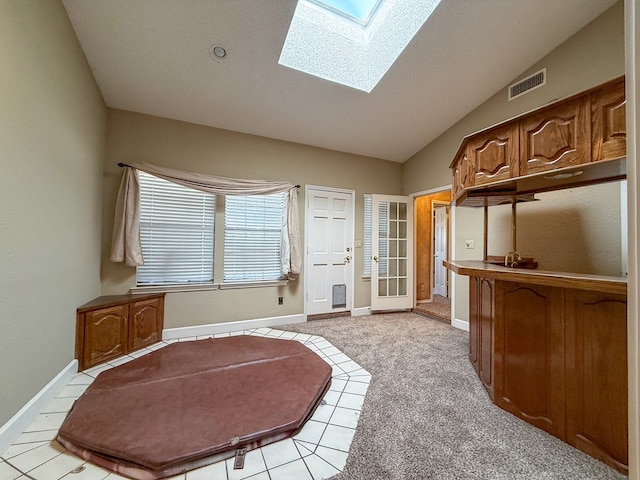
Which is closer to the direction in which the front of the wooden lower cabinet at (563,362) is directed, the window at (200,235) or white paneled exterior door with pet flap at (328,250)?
the window

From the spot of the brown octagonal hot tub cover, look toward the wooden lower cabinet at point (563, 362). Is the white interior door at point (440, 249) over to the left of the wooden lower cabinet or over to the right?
left

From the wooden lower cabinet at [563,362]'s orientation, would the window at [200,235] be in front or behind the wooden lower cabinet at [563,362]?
in front

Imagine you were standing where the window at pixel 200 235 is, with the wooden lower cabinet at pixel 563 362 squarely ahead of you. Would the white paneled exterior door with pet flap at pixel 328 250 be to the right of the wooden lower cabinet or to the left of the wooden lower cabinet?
left

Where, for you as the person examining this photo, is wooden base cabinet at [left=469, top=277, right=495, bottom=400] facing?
facing to the left of the viewer

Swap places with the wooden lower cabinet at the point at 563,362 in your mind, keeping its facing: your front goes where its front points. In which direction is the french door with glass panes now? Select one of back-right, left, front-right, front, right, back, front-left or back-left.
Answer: right

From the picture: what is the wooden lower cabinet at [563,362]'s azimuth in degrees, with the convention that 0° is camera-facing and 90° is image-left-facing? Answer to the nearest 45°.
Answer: approximately 45°

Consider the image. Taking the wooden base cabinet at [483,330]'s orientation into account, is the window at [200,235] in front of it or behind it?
in front

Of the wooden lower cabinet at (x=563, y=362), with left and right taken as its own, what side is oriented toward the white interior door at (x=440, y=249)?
right

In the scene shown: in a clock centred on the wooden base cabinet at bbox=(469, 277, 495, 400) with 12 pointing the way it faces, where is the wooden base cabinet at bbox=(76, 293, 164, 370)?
the wooden base cabinet at bbox=(76, 293, 164, 370) is roughly at 11 o'clock from the wooden base cabinet at bbox=(469, 277, 495, 400).

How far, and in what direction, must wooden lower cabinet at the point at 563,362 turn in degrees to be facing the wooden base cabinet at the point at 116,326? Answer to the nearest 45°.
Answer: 0° — it already faces it

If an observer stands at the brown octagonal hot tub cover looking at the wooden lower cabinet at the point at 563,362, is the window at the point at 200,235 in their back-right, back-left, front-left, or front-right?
back-left
